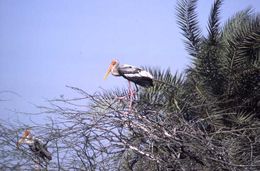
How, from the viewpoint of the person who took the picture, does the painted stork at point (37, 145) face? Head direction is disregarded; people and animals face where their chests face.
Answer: facing to the left of the viewer
